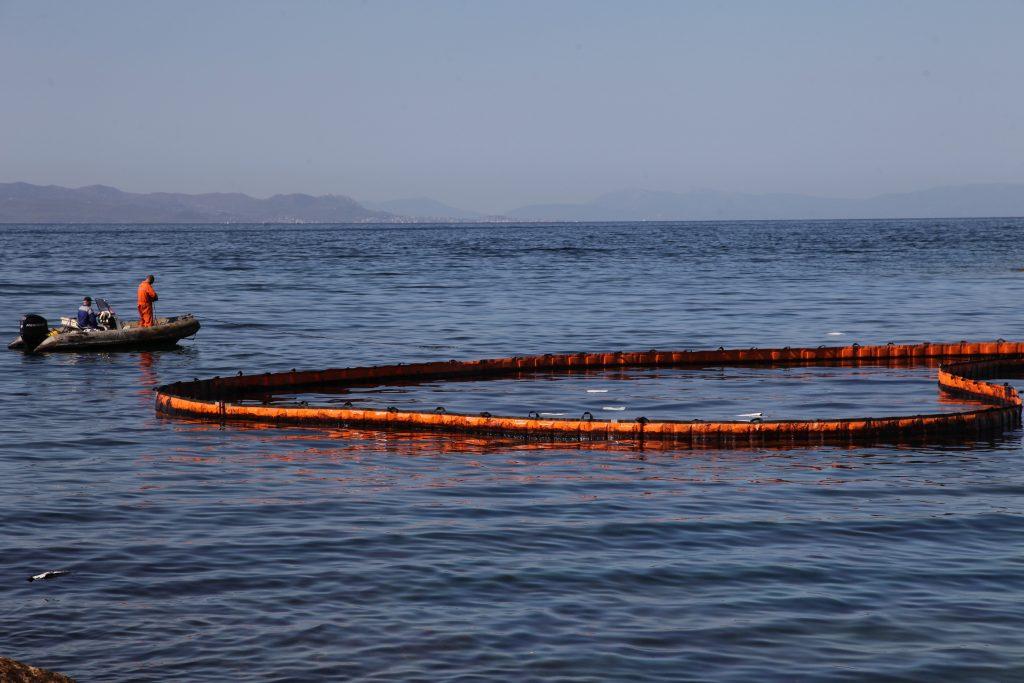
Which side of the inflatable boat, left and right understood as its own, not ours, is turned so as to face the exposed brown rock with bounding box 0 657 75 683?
right

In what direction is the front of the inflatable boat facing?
to the viewer's right

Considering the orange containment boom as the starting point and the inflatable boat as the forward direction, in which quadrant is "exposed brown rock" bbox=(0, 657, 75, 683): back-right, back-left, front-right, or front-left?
back-left
